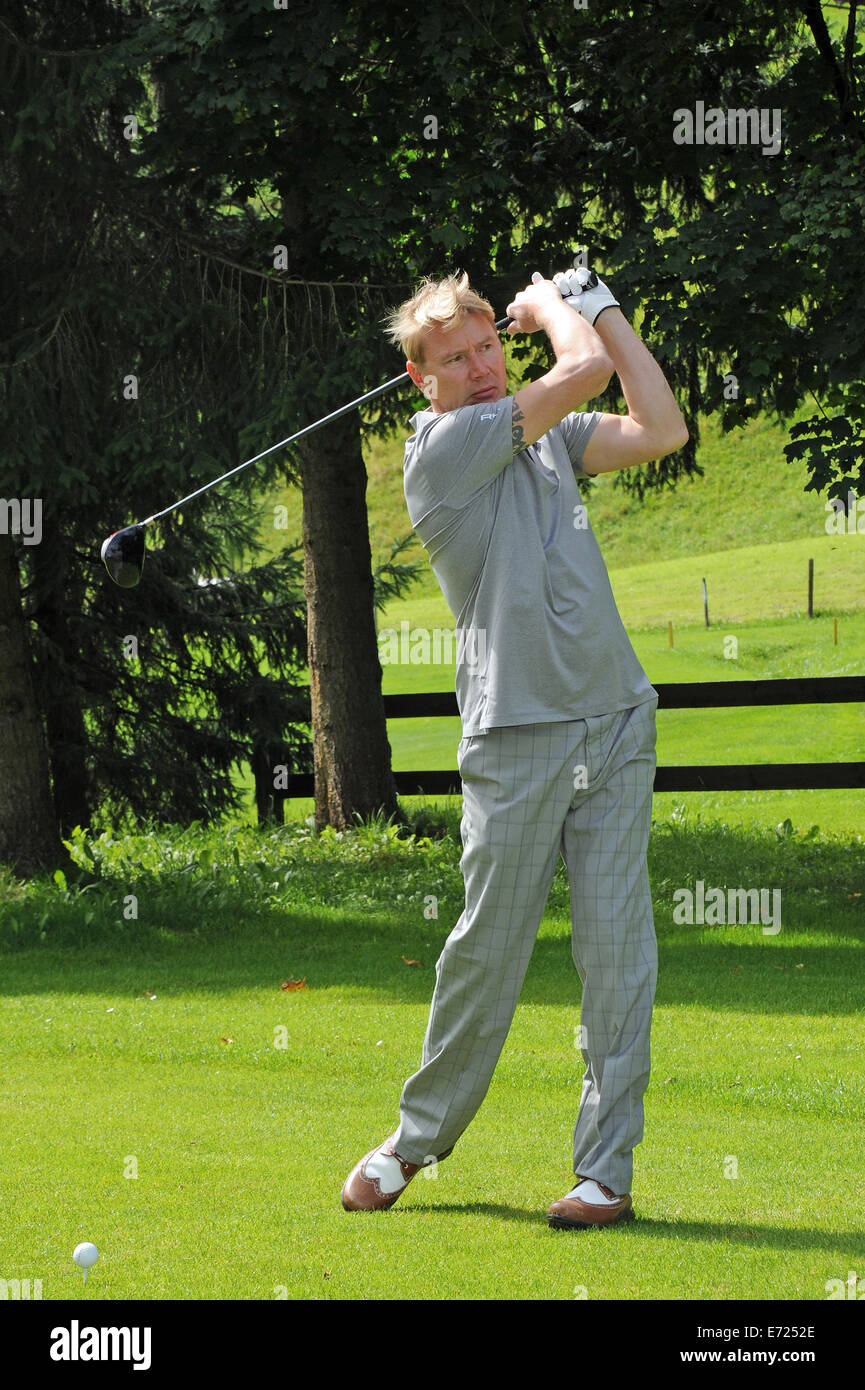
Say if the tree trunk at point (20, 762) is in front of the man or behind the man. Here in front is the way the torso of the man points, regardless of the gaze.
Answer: behind

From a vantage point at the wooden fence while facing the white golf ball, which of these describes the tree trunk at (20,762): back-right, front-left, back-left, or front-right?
front-right

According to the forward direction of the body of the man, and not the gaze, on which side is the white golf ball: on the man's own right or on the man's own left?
on the man's own right
